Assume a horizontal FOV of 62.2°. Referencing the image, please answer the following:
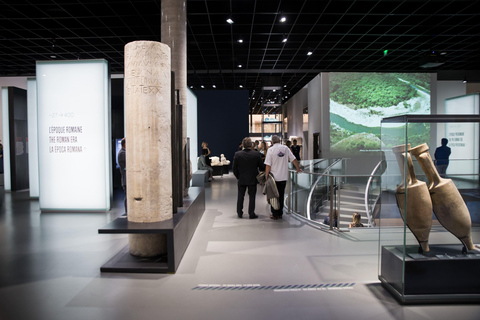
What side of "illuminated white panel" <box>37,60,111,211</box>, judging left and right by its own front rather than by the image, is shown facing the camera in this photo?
front

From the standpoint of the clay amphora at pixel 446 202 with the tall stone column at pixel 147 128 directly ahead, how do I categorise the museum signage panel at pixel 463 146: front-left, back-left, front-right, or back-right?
back-right

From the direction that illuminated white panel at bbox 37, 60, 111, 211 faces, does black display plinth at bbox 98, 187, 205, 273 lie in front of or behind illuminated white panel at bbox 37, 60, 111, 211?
in front

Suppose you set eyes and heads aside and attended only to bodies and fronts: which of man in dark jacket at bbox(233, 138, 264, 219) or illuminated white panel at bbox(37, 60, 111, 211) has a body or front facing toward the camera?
the illuminated white panel

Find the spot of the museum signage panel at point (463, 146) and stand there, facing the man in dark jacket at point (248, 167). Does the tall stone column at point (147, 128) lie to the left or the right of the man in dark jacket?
left

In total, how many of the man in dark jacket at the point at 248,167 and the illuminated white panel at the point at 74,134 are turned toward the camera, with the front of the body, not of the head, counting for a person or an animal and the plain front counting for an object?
1

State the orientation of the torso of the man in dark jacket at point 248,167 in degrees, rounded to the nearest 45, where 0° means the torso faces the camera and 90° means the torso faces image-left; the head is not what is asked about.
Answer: approximately 180°

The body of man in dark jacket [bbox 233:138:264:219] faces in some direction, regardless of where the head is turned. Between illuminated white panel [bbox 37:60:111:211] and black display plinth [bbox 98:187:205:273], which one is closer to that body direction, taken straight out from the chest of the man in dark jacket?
the illuminated white panel
